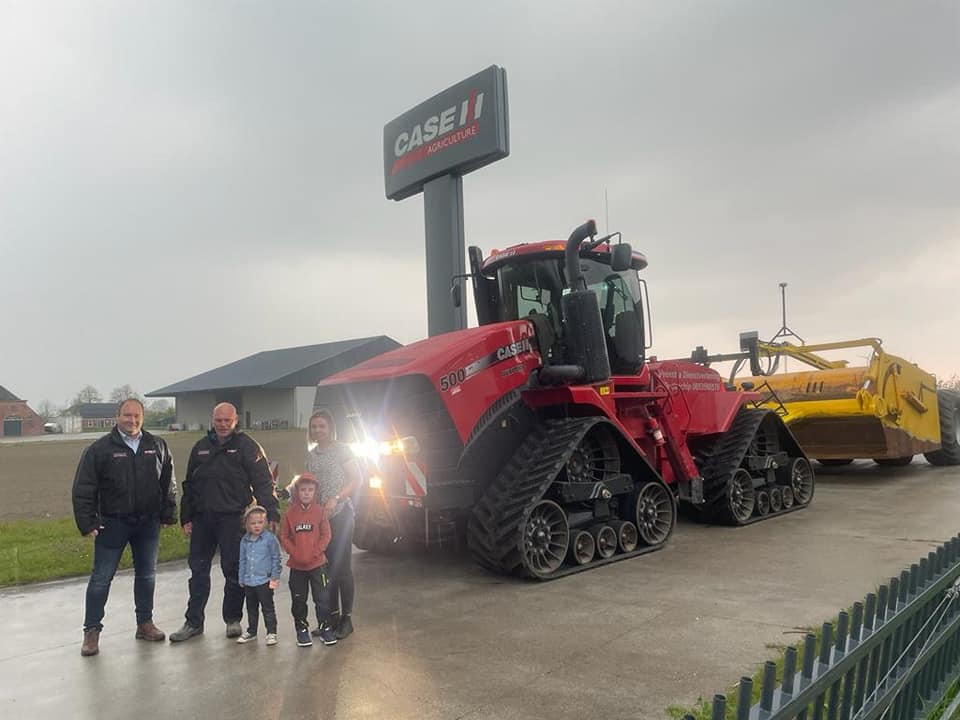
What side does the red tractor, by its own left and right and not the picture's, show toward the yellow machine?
back

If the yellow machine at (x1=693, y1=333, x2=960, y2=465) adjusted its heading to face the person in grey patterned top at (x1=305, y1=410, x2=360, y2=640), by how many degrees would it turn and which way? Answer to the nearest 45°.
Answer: approximately 45° to its left

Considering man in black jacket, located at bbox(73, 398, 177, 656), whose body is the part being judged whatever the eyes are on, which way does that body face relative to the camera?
toward the camera

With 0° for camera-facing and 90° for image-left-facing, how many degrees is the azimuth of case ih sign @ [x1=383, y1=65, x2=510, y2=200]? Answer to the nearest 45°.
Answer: approximately 45°

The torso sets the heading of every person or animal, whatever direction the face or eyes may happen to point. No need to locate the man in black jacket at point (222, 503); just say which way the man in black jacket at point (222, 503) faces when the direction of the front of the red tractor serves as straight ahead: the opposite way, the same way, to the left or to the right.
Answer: to the left

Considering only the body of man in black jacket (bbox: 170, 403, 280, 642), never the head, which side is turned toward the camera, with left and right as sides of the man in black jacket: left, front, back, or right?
front

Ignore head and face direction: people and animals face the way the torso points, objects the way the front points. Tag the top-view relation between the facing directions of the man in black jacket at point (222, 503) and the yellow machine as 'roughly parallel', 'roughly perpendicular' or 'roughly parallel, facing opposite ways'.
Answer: roughly perpendicular

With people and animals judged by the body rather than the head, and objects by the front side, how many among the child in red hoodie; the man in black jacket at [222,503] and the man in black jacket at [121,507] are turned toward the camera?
3

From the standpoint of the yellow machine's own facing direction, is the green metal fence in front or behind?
in front

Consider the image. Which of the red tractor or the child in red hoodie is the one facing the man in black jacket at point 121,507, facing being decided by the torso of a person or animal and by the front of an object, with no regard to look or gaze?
the red tractor
